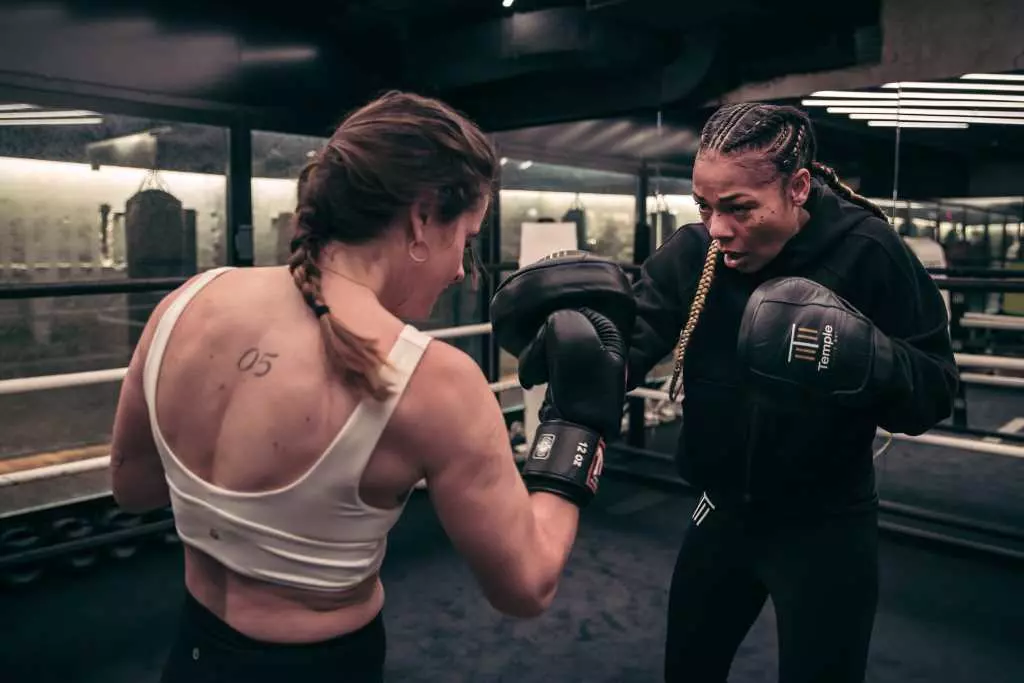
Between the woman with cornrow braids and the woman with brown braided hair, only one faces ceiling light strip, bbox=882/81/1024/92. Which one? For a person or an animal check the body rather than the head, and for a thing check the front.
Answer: the woman with brown braided hair

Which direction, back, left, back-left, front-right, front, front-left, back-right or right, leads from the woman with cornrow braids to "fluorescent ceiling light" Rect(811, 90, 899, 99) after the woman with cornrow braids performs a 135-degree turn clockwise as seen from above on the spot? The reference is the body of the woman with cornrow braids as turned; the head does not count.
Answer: front

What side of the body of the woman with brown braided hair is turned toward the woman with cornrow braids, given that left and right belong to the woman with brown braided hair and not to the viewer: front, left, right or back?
front

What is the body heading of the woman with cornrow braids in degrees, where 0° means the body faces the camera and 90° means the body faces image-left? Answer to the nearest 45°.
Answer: approximately 45°

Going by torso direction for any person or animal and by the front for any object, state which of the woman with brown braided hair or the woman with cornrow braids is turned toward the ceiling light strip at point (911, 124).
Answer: the woman with brown braided hair

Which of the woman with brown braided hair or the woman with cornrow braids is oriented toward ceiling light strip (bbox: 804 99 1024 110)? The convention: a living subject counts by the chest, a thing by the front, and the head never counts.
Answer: the woman with brown braided hair

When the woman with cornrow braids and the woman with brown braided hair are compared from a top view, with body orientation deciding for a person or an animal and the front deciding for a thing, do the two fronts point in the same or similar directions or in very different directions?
very different directions

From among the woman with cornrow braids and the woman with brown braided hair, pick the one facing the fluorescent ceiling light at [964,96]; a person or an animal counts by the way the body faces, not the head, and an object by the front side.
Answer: the woman with brown braided hair

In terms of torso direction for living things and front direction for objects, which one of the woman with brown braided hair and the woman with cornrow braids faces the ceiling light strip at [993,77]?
the woman with brown braided hair

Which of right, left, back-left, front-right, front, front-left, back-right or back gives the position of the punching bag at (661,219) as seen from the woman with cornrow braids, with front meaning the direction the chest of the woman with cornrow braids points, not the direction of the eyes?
back-right

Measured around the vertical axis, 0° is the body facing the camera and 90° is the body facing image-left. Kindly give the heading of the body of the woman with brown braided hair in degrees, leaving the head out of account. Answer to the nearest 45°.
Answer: approximately 225°

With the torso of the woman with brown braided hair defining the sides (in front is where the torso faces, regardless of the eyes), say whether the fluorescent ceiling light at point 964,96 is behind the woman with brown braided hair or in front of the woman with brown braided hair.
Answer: in front

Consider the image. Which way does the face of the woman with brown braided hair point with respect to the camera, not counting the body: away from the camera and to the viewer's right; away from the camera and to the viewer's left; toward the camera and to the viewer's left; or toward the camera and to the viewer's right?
away from the camera and to the viewer's right

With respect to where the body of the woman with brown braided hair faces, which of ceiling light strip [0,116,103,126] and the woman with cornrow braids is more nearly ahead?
the woman with cornrow braids

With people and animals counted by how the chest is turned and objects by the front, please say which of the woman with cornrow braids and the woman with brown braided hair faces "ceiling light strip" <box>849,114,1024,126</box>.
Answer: the woman with brown braided hair

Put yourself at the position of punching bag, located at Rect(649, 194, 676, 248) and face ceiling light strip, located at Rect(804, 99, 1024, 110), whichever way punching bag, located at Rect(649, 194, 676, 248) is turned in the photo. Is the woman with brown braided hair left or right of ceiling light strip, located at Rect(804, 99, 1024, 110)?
right

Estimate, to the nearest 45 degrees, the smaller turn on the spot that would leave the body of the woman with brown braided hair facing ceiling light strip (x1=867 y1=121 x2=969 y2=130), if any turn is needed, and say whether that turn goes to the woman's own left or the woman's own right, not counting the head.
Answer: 0° — they already face it
